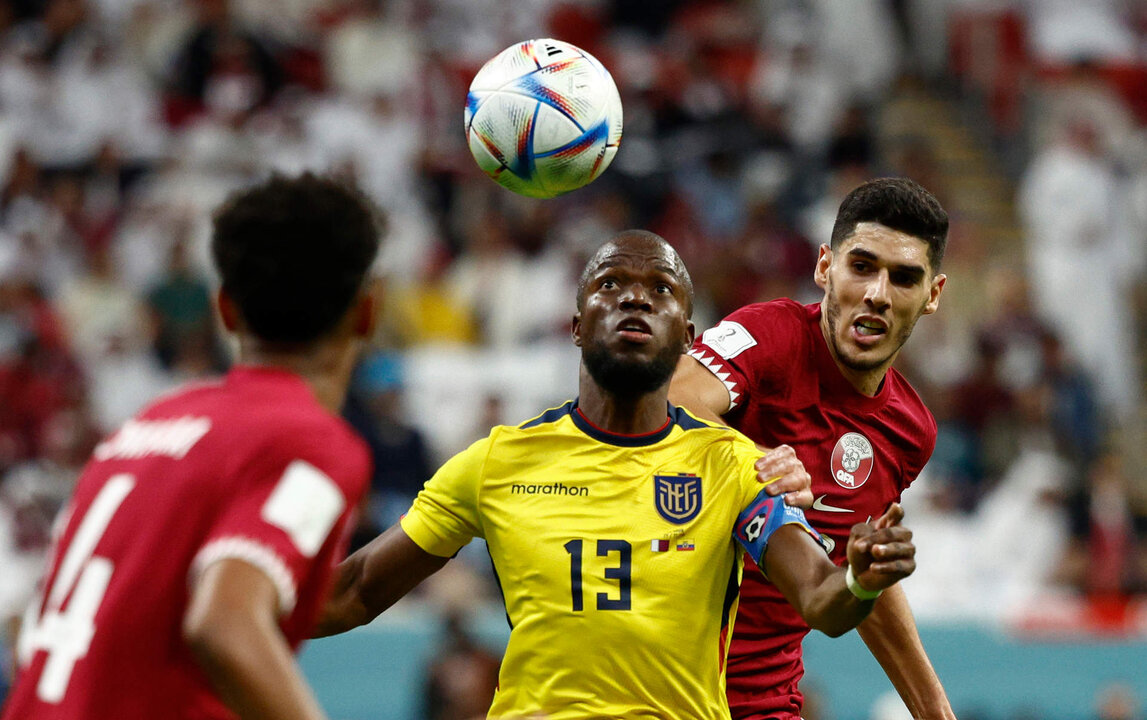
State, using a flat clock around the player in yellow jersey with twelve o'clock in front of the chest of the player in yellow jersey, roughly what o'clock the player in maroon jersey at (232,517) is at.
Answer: The player in maroon jersey is roughly at 1 o'clock from the player in yellow jersey.

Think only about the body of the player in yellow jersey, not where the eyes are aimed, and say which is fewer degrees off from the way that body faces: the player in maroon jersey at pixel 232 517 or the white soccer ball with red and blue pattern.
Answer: the player in maroon jersey

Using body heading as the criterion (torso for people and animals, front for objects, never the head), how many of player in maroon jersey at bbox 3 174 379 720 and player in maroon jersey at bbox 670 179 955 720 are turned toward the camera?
1

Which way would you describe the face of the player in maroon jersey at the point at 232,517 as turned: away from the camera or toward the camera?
away from the camera

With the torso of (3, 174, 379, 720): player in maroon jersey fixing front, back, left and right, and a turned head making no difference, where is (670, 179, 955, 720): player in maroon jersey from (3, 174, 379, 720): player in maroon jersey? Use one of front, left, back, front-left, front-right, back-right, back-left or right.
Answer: front

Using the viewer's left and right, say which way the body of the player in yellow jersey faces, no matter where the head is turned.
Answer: facing the viewer

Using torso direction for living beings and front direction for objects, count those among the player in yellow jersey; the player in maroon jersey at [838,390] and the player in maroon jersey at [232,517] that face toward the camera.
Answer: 2

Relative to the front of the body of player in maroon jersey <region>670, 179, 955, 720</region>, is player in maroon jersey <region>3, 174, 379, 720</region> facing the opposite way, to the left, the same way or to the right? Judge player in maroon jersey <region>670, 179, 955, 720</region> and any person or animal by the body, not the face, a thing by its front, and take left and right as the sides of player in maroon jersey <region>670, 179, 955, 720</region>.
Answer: the opposite way

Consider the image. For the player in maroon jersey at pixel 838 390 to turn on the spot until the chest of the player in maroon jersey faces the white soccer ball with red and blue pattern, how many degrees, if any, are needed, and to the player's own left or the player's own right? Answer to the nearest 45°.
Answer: approximately 90° to the player's own right

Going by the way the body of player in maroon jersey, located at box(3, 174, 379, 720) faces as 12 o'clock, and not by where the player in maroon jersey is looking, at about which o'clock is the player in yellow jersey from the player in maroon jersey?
The player in yellow jersey is roughly at 12 o'clock from the player in maroon jersey.

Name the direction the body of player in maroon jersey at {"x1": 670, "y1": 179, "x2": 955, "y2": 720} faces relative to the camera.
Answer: toward the camera

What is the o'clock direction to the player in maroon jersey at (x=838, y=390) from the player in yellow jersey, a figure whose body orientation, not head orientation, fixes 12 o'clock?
The player in maroon jersey is roughly at 7 o'clock from the player in yellow jersey.

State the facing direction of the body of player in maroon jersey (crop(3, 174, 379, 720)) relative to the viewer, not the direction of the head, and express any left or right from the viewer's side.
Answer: facing away from the viewer and to the right of the viewer

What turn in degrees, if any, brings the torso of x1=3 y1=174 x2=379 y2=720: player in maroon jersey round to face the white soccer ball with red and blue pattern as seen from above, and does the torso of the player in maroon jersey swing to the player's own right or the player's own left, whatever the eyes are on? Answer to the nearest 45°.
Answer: approximately 45° to the player's own left
